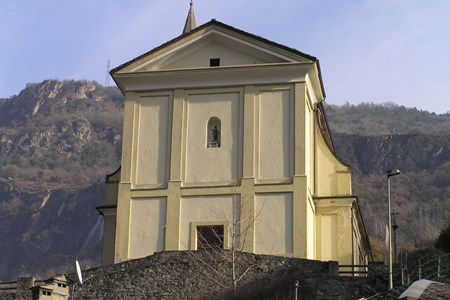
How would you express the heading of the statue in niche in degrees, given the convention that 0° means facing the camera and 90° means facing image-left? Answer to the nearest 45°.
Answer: approximately 0°

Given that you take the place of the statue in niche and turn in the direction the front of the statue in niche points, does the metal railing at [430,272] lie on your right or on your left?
on your left
